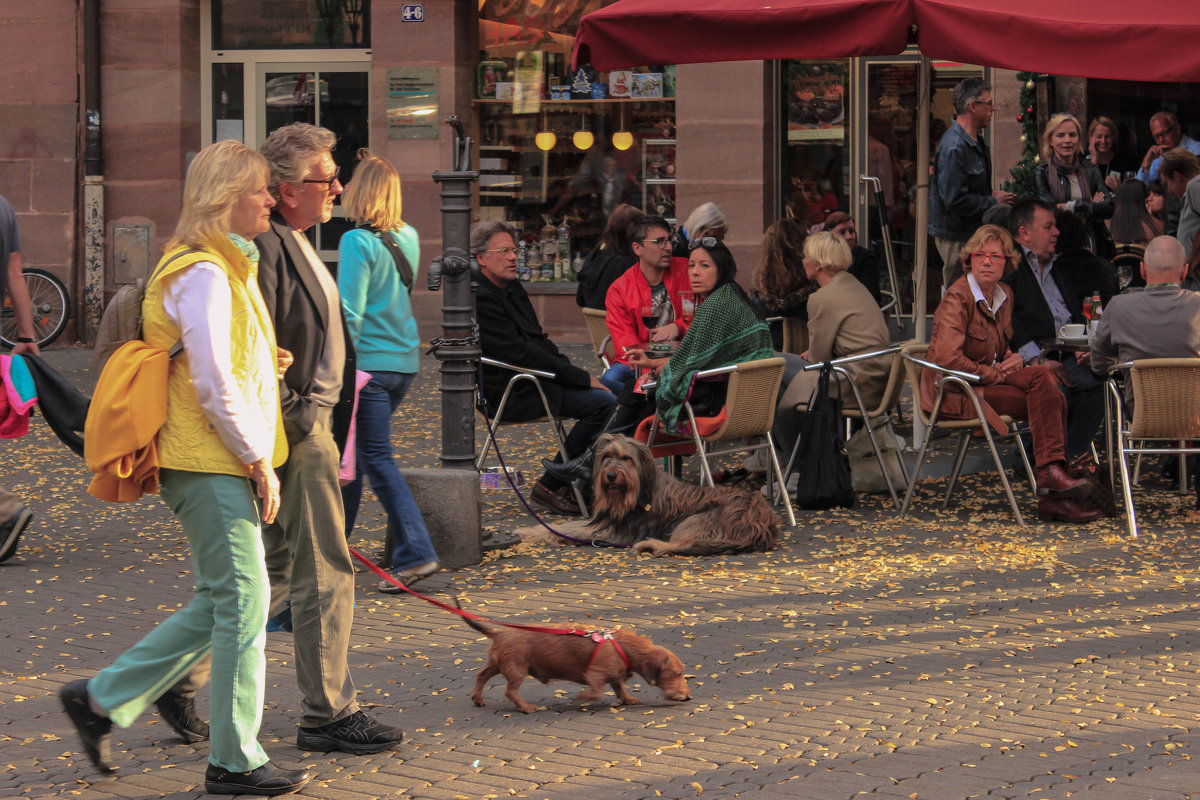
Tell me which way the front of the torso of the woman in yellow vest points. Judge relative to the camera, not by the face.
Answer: to the viewer's right

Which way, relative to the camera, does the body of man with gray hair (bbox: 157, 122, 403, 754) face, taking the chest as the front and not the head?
to the viewer's right

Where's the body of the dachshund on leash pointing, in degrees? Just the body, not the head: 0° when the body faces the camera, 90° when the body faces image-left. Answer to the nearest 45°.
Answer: approximately 270°

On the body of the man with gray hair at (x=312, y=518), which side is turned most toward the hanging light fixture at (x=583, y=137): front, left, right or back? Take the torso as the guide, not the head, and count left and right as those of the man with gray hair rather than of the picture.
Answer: left

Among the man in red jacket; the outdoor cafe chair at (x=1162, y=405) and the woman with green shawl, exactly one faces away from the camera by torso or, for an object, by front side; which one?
the outdoor cafe chair
